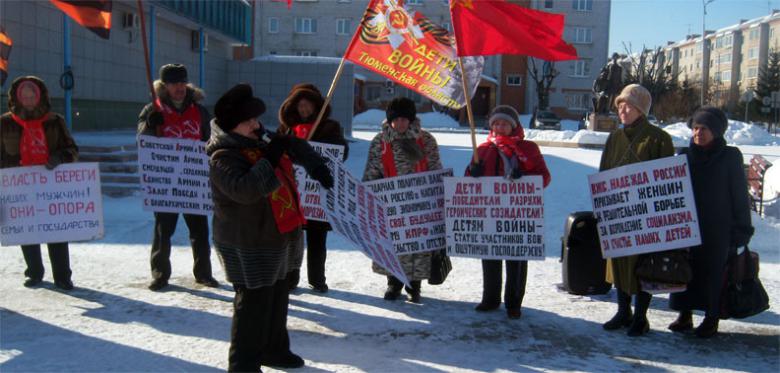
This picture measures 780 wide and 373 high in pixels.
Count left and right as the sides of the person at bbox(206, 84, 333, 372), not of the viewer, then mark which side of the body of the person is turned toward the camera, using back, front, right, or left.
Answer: right

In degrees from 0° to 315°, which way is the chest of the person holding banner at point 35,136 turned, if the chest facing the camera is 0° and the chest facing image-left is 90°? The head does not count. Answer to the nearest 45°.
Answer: approximately 0°

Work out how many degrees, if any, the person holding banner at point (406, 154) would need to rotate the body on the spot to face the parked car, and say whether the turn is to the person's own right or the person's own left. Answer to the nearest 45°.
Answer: approximately 180°
